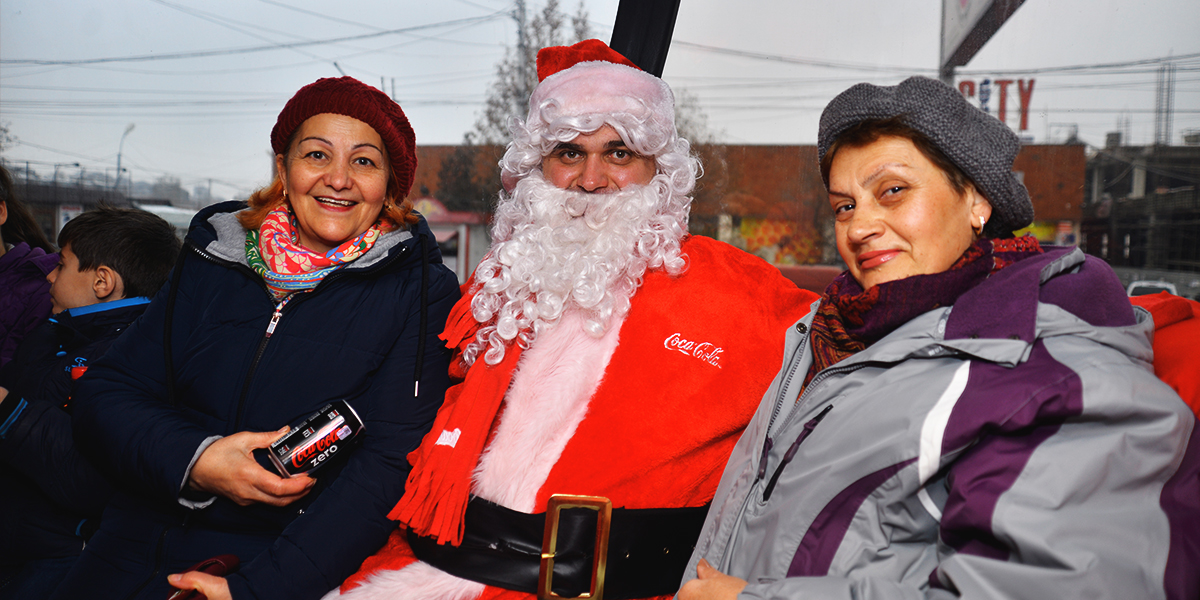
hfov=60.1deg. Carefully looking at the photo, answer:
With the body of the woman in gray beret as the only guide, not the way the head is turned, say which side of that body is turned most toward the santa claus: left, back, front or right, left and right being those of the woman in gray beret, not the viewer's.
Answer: right

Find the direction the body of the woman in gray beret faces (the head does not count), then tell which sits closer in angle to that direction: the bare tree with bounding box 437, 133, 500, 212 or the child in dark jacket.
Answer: the child in dark jacket

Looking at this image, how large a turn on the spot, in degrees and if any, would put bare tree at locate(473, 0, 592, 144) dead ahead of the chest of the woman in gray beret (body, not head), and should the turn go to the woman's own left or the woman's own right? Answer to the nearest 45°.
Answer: approximately 90° to the woman's own right

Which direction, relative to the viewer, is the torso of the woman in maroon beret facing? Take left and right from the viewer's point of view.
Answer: facing the viewer

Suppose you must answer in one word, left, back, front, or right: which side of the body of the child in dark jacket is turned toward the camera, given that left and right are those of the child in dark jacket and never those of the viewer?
left

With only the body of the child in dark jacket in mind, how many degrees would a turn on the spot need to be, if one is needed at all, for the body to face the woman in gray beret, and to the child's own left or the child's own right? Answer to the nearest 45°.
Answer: approximately 135° to the child's own left

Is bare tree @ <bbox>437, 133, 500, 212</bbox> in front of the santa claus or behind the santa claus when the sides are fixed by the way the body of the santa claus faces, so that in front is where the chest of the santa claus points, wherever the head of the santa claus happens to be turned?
behind

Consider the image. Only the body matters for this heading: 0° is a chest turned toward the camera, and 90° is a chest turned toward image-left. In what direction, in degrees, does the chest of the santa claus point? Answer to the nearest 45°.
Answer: approximately 0°

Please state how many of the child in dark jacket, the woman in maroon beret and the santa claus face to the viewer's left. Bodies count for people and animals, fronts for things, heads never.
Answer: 1

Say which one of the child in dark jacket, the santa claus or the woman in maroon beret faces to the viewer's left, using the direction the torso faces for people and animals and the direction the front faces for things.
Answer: the child in dark jacket

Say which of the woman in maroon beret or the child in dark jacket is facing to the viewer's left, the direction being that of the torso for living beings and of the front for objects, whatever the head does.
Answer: the child in dark jacket

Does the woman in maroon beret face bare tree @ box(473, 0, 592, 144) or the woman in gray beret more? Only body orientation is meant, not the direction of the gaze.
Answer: the woman in gray beret
